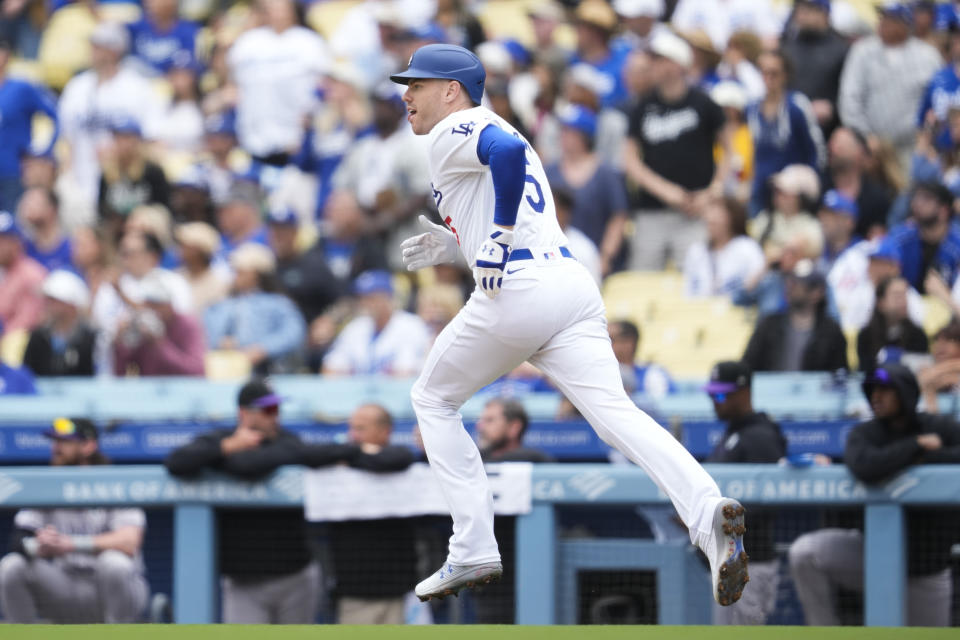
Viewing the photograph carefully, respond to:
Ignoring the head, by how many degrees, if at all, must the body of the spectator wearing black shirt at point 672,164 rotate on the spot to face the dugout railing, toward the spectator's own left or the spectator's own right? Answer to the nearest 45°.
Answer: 0° — they already face it

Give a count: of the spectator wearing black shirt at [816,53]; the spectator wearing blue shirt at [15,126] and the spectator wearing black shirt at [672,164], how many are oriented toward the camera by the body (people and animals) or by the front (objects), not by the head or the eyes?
3

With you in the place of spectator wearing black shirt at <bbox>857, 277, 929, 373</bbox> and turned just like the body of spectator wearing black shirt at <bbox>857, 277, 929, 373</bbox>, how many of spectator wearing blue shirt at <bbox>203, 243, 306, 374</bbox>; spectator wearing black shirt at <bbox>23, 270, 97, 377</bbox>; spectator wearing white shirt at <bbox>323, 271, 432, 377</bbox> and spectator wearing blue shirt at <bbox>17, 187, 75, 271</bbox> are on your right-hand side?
4

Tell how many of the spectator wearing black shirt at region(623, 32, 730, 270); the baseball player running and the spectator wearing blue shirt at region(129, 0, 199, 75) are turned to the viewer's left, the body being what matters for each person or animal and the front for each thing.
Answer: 1

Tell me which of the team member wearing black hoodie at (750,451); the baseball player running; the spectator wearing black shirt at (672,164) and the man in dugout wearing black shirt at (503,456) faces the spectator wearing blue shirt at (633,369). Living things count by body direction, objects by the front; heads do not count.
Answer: the spectator wearing black shirt at (672,164)

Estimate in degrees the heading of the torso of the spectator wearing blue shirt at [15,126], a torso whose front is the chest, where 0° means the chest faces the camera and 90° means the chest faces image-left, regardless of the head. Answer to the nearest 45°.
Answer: approximately 0°

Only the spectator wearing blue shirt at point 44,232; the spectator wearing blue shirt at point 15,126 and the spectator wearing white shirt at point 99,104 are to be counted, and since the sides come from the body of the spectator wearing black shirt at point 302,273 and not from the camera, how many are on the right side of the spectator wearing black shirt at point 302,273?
3

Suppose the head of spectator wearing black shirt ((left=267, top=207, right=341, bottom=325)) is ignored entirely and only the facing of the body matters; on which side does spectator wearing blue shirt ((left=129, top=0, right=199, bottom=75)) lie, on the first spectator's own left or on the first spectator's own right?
on the first spectator's own right

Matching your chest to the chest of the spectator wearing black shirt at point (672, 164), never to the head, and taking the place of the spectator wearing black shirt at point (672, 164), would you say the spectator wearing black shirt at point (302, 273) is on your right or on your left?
on your right

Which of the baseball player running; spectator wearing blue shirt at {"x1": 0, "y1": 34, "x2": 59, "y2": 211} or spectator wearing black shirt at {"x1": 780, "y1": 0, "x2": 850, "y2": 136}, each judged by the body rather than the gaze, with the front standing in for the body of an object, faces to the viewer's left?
the baseball player running

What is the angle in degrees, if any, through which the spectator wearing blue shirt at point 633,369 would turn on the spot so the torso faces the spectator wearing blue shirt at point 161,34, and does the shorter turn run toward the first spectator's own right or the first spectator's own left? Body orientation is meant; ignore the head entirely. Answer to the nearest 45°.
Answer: approximately 90° to the first spectator's own right
